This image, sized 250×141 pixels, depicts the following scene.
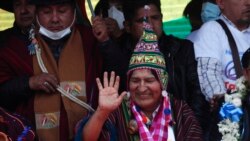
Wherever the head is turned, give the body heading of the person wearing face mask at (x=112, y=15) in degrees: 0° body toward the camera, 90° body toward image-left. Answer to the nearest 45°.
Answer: approximately 315°

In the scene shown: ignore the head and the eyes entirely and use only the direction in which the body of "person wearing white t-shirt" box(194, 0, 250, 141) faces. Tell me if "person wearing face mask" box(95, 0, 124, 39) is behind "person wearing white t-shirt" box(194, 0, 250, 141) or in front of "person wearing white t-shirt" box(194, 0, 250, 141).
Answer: behind

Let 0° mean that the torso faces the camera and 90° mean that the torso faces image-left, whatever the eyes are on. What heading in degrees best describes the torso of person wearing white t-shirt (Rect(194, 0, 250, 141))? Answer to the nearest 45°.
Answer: approximately 315°

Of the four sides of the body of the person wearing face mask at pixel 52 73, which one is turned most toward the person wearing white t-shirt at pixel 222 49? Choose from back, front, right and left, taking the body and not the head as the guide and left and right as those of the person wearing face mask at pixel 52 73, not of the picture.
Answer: left

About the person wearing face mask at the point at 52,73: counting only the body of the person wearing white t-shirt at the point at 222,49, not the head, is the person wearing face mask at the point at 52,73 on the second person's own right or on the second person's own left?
on the second person's own right
